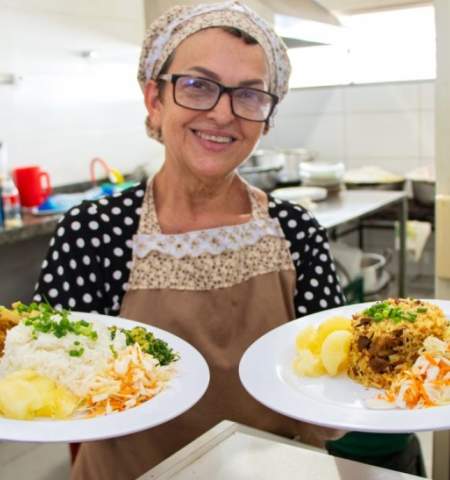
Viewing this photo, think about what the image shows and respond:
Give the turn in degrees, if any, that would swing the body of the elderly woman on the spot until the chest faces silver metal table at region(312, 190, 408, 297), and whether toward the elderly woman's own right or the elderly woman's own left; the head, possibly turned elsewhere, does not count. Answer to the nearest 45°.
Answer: approximately 180°

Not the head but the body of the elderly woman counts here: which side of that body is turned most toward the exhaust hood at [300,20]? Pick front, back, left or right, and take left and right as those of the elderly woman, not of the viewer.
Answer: back

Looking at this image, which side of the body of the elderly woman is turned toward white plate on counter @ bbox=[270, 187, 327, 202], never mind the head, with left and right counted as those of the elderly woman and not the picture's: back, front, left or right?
back

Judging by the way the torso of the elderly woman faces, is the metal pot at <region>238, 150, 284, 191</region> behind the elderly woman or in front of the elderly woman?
behind

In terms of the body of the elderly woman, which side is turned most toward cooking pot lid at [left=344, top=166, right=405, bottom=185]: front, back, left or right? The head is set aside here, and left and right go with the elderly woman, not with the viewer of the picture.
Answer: back

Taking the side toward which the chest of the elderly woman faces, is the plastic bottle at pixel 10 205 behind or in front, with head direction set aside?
behind

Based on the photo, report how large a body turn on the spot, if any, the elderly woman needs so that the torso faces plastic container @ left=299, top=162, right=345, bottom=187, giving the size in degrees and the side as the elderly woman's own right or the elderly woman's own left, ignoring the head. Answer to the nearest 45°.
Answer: approximately 180°

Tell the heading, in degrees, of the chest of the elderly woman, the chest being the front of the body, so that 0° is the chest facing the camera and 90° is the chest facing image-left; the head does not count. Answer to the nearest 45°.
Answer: approximately 0°

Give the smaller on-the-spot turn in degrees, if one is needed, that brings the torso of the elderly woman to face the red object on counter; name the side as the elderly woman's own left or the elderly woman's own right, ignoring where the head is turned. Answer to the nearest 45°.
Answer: approximately 180°
